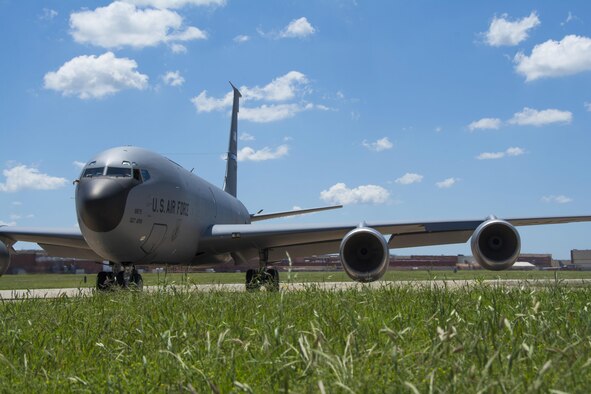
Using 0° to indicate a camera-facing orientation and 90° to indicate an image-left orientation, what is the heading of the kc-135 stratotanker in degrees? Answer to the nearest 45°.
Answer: approximately 0°
